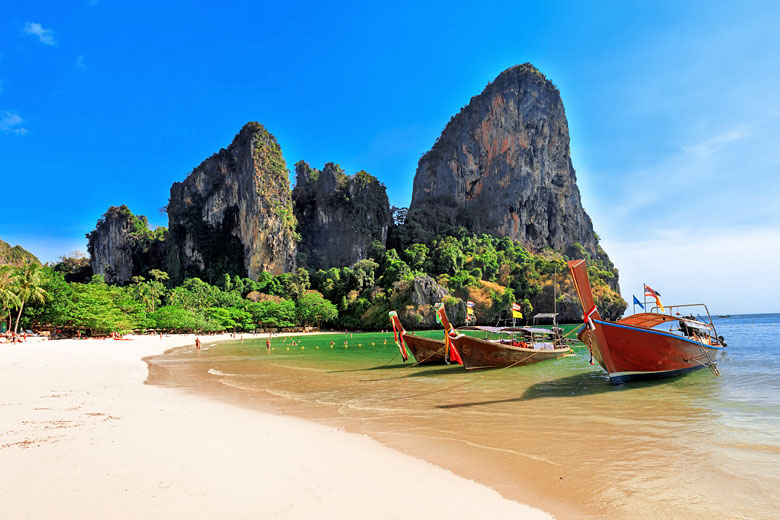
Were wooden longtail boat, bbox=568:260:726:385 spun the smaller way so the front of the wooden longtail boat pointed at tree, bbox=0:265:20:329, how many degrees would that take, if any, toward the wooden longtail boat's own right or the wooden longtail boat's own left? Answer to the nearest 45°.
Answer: approximately 45° to the wooden longtail boat's own right

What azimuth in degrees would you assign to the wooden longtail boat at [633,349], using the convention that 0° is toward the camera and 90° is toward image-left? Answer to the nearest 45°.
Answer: approximately 45°

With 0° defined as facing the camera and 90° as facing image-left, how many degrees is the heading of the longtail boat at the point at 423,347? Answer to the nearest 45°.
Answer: approximately 45°

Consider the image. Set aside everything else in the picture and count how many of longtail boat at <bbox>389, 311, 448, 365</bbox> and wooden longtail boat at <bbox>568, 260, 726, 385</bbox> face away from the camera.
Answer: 0

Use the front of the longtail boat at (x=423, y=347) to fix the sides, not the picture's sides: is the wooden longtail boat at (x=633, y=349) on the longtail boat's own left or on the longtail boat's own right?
on the longtail boat's own left

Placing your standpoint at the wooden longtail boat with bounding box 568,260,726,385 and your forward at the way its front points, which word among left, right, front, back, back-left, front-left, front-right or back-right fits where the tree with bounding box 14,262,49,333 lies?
front-right

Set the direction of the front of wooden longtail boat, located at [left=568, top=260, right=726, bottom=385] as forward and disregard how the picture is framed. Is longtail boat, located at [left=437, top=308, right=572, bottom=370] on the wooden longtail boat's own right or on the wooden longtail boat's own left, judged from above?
on the wooden longtail boat's own right

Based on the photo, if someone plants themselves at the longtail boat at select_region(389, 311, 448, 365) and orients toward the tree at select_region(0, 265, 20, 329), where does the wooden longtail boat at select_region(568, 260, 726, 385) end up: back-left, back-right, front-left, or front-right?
back-left
